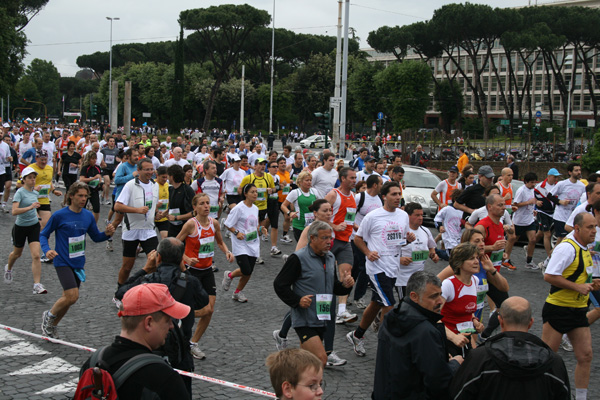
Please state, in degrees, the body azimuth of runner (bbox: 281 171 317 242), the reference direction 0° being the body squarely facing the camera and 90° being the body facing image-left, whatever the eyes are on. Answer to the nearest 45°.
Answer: approximately 315°

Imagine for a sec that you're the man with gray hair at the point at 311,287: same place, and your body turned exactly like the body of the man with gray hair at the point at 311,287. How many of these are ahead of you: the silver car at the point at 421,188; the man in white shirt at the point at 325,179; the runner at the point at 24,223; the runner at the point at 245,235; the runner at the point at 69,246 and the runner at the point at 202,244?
0

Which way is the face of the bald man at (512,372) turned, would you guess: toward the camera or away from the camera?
away from the camera

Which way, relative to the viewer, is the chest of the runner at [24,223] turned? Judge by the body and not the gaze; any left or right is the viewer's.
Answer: facing the viewer and to the right of the viewer

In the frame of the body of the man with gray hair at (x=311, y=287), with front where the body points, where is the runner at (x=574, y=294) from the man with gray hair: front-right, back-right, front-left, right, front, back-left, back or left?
front-left

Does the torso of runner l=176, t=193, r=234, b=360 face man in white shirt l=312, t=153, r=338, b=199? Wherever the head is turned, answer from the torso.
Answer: no

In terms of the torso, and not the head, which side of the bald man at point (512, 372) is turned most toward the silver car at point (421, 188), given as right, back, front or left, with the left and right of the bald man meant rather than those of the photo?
front

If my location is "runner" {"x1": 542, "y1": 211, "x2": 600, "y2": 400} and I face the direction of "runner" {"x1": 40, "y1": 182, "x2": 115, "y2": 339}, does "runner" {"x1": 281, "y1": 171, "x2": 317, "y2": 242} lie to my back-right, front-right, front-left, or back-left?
front-right

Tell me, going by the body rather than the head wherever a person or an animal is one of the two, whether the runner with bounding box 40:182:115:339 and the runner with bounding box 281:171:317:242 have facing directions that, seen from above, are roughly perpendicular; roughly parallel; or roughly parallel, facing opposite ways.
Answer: roughly parallel

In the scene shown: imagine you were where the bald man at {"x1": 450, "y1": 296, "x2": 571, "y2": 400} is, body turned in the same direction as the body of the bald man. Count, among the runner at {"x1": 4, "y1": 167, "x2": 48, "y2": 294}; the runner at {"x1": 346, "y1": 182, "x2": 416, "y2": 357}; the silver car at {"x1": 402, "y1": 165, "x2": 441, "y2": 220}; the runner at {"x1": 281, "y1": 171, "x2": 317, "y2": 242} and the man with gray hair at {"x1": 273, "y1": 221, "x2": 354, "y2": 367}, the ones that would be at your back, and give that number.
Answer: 0

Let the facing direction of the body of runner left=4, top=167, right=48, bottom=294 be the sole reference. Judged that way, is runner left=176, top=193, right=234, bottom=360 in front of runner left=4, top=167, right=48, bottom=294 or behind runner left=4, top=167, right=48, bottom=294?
in front

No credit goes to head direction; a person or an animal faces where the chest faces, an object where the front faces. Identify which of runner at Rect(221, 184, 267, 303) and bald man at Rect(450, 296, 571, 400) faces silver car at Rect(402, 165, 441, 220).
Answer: the bald man

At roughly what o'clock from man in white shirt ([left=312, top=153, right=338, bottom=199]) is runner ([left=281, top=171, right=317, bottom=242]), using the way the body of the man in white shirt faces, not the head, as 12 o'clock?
The runner is roughly at 2 o'clock from the man in white shirt.

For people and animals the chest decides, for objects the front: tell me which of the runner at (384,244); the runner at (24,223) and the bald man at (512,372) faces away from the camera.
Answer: the bald man

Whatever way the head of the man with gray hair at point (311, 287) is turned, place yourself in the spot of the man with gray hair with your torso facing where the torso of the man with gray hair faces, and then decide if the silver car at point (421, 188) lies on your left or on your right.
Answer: on your left

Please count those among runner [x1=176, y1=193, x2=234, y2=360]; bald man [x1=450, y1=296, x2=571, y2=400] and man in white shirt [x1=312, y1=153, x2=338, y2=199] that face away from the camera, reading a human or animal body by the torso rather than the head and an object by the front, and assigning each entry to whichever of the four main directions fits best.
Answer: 1

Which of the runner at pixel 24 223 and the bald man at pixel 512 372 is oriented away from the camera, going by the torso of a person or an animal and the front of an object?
the bald man

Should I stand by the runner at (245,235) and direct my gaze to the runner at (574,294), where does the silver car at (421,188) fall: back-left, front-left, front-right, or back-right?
back-left

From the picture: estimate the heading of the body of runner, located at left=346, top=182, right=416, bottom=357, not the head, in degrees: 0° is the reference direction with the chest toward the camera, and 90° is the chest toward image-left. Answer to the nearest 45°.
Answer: approximately 315°
